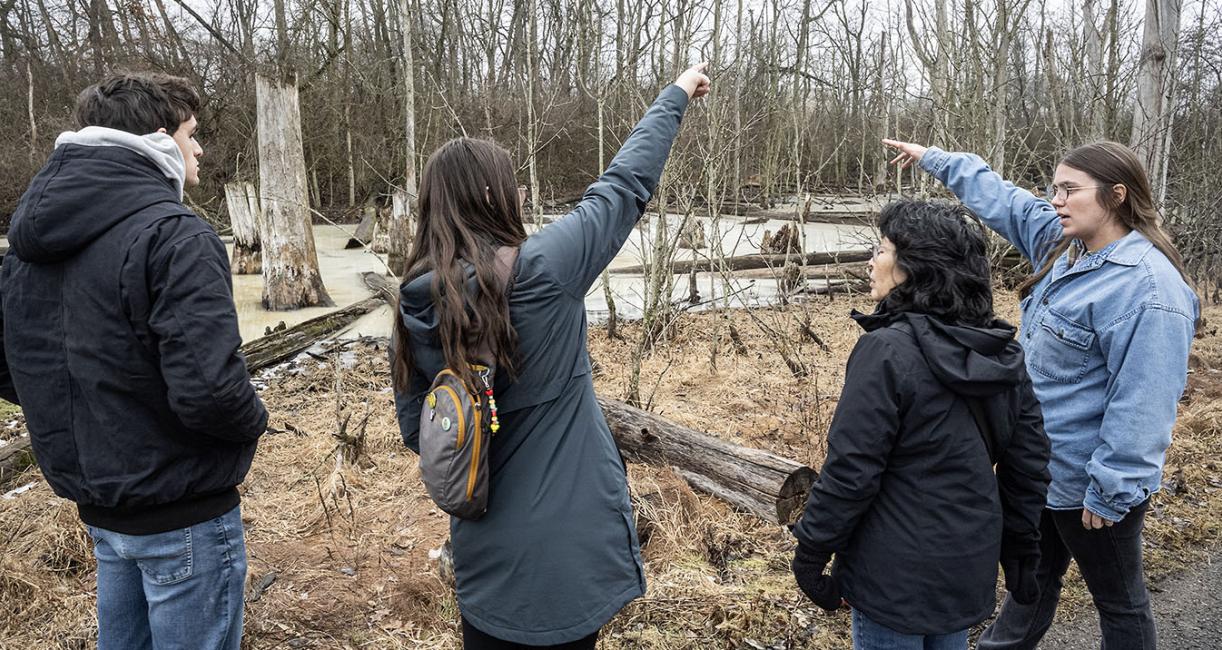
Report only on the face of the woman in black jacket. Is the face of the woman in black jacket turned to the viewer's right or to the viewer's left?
to the viewer's left

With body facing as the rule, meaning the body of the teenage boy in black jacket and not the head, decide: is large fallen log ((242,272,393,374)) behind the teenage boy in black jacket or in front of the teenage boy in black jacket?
in front

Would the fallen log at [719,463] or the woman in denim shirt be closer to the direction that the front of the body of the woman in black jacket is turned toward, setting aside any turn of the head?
the fallen log

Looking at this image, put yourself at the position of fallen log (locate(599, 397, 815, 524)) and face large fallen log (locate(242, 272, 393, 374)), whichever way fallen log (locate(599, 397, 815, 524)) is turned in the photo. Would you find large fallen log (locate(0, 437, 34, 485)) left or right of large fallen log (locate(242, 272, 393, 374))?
left

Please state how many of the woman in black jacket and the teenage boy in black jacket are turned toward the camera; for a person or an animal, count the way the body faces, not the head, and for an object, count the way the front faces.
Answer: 0

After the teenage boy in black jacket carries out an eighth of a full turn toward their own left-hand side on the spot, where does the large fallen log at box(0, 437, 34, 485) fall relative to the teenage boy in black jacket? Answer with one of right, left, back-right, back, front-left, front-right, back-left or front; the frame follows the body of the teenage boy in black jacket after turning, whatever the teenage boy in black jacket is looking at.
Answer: front

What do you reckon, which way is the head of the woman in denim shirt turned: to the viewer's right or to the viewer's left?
to the viewer's left

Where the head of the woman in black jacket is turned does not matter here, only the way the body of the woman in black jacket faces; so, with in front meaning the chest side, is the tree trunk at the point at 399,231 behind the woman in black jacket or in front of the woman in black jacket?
in front

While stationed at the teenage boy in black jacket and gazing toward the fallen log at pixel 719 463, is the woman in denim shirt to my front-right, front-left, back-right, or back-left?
front-right

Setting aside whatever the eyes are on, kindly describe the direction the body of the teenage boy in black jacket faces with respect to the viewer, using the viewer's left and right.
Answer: facing away from the viewer and to the right of the viewer

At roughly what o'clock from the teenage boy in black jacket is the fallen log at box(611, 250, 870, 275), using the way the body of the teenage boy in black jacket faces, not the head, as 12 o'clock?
The fallen log is roughly at 12 o'clock from the teenage boy in black jacket.

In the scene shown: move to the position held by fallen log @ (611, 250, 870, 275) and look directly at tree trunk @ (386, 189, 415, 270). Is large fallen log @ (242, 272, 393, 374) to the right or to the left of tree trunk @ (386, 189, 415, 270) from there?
left

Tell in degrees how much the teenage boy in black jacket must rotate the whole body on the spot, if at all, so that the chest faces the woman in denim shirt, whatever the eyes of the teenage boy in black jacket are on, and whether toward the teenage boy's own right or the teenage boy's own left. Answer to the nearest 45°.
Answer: approximately 45° to the teenage boy's own right

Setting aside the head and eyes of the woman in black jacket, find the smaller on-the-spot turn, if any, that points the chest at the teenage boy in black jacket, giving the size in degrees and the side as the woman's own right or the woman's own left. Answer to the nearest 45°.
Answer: approximately 45° to the woman's own left

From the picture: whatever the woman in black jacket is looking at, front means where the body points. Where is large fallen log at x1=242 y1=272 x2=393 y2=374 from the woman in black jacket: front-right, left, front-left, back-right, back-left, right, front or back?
front

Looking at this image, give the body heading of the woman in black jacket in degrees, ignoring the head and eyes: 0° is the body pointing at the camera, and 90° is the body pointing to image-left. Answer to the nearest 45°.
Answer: approximately 135°

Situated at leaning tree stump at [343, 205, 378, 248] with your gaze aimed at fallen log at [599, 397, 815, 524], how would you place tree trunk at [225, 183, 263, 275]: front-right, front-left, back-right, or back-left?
front-right
